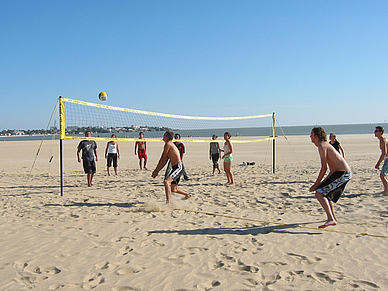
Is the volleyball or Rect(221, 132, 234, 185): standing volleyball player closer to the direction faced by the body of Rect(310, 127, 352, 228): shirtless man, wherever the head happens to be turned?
the volleyball

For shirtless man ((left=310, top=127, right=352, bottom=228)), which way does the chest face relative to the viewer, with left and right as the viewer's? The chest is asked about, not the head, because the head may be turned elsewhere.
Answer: facing to the left of the viewer

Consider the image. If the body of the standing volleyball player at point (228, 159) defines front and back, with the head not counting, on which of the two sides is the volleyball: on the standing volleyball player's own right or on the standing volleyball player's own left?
on the standing volleyball player's own right

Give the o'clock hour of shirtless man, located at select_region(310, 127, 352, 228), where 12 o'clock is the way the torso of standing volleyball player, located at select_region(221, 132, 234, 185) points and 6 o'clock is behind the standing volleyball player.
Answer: The shirtless man is roughly at 10 o'clock from the standing volleyball player.

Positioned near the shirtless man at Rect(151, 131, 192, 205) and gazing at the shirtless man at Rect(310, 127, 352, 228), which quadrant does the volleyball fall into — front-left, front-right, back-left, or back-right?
back-left

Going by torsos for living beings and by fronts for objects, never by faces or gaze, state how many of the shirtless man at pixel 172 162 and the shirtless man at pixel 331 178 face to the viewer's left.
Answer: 2

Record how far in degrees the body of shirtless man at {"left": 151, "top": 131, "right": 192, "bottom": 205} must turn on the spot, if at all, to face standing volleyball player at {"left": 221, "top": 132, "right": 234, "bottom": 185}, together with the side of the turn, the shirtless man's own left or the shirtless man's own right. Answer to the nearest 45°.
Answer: approximately 135° to the shirtless man's own right

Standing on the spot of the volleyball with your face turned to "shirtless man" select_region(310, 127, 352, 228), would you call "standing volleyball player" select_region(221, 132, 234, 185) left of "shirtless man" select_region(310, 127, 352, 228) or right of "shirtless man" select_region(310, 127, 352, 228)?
left

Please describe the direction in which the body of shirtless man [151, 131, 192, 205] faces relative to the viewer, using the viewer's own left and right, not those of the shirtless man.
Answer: facing to the left of the viewer

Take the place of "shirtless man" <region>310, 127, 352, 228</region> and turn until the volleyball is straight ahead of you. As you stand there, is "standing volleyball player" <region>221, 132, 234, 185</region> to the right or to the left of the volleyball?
right

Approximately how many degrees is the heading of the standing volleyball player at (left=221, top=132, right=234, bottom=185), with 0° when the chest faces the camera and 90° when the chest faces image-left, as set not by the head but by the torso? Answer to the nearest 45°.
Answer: approximately 45°
